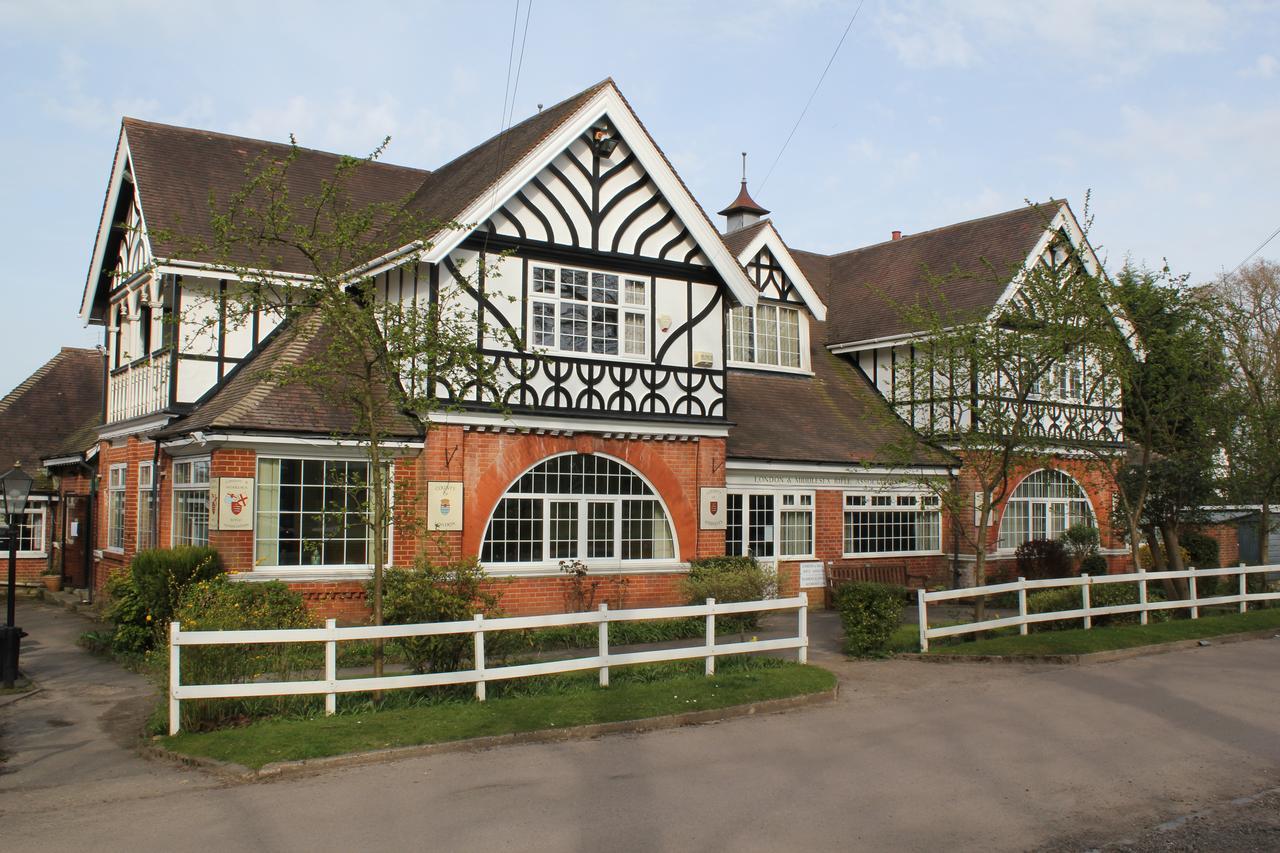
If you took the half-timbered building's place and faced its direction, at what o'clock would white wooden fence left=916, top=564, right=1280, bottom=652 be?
The white wooden fence is roughly at 11 o'clock from the half-timbered building.

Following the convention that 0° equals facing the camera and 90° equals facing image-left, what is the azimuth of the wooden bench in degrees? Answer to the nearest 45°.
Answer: approximately 315°

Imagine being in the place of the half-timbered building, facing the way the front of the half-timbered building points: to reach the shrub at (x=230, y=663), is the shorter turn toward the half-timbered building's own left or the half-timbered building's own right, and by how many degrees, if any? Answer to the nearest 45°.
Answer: approximately 45° to the half-timbered building's own right

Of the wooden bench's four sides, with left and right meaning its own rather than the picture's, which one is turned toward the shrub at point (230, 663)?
right

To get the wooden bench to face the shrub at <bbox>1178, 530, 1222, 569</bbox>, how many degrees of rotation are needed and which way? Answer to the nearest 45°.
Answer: approximately 90° to its left

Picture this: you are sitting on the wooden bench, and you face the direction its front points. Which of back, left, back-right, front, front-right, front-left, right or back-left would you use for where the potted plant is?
back-right

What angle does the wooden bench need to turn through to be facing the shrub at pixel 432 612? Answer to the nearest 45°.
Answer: approximately 45° to its right

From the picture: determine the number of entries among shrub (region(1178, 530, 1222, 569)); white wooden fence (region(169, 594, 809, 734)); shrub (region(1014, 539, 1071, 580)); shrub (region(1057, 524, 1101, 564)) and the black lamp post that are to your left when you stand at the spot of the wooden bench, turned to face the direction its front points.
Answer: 3

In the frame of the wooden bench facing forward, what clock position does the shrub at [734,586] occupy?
The shrub is roughly at 2 o'clock from the wooden bench.

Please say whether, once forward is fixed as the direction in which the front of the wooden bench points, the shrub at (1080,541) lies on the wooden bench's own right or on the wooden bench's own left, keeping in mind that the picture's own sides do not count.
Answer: on the wooden bench's own left
